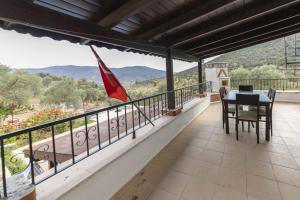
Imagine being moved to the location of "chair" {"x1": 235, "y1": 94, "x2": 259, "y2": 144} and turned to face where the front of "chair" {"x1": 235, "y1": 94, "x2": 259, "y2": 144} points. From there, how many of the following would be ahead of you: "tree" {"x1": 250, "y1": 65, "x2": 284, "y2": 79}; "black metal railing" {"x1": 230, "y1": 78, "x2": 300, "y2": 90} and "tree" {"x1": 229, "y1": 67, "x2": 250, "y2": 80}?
3

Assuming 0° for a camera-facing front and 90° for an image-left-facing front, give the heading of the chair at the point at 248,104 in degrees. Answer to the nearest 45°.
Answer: approximately 180°

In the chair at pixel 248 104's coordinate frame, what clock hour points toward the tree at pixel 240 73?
The tree is roughly at 12 o'clock from the chair.

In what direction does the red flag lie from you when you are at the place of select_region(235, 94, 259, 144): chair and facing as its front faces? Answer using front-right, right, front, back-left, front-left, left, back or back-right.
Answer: back-left

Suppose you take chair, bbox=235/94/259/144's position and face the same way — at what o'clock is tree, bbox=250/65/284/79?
The tree is roughly at 12 o'clock from the chair.

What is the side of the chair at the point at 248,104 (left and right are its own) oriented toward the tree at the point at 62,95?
left

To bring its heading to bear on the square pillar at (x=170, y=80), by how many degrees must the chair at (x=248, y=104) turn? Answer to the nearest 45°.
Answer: approximately 90° to its left

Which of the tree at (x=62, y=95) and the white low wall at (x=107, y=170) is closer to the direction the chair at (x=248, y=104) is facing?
the tree

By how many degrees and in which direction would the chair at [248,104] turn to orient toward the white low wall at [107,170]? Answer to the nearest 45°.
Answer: approximately 135° to its left

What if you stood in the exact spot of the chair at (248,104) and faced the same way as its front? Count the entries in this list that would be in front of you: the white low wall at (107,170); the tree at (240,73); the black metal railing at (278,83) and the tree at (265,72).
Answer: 3
